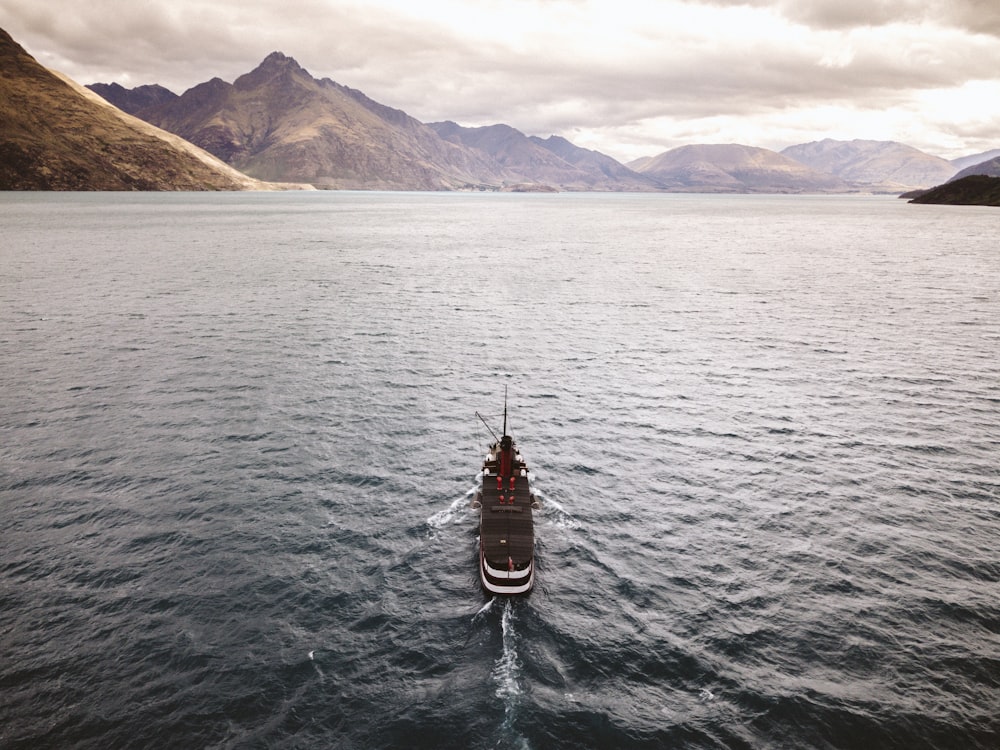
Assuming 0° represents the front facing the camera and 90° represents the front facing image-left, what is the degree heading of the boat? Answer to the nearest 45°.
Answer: approximately 180°
